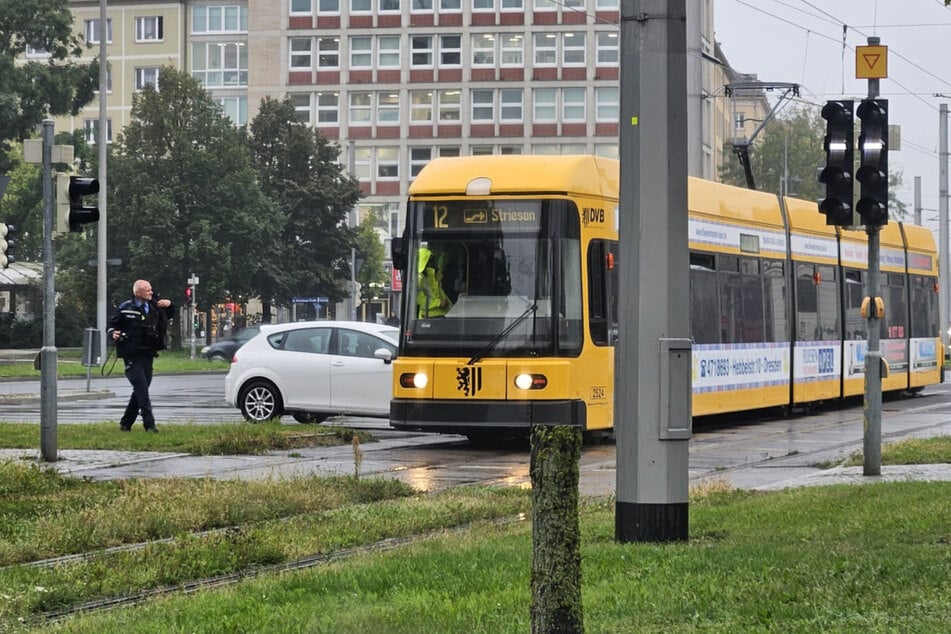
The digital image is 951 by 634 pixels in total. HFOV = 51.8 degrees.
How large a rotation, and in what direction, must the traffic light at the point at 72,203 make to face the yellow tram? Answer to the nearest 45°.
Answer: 0° — it already faces it

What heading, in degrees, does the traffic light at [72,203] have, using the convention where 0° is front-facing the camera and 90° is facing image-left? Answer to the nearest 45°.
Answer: approximately 270°

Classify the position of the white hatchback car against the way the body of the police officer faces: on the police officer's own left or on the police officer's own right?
on the police officer's own left

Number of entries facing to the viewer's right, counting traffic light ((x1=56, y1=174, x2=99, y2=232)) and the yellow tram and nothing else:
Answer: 1

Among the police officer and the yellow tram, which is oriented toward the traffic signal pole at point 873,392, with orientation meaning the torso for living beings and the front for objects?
the police officer

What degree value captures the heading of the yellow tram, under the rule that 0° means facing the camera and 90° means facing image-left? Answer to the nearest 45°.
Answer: approximately 45°

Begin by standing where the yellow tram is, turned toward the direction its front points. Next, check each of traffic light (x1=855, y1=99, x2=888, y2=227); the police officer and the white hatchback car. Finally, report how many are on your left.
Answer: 1

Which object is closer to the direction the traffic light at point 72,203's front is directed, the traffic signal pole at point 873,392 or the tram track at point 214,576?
the traffic signal pole
